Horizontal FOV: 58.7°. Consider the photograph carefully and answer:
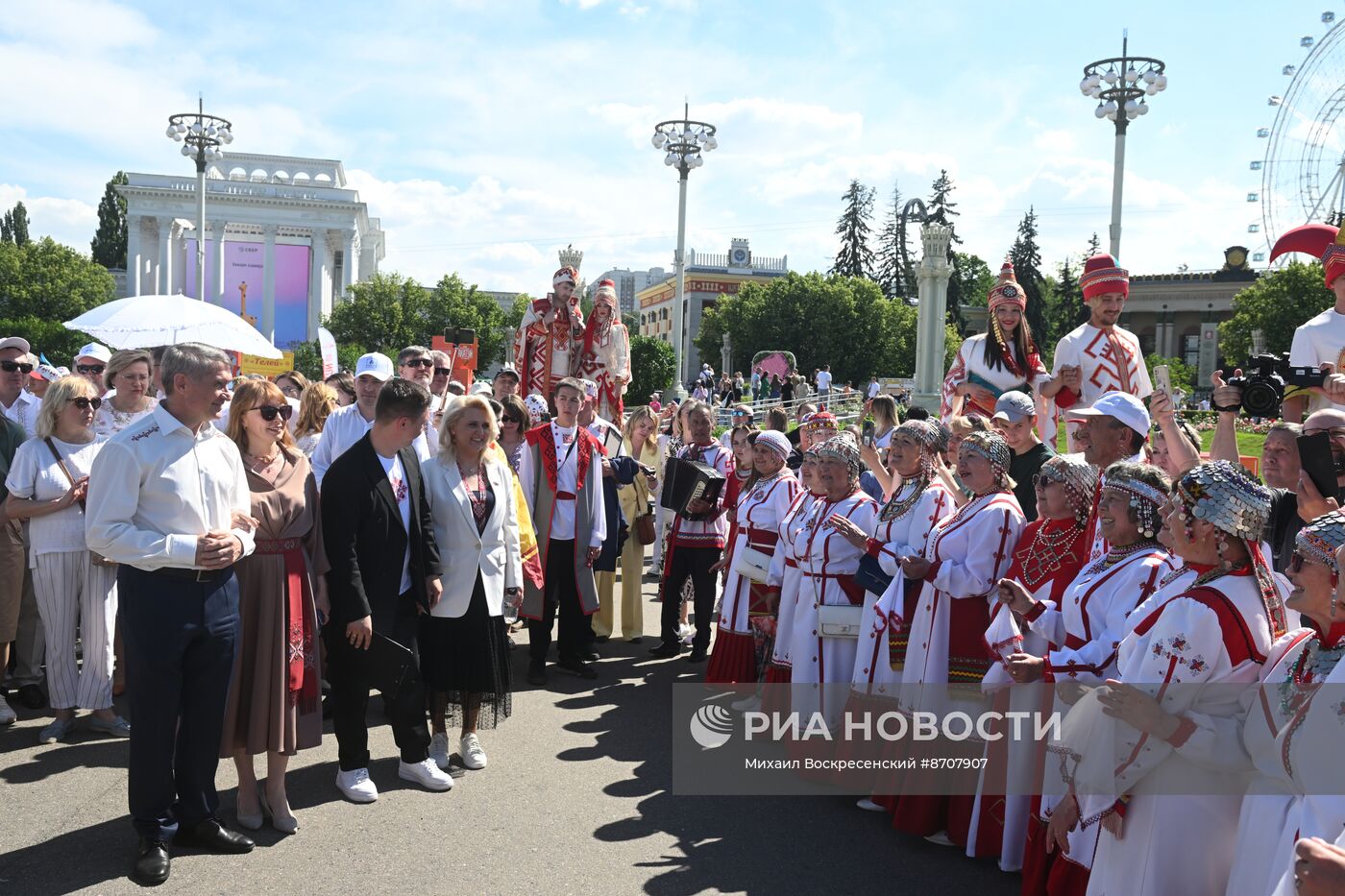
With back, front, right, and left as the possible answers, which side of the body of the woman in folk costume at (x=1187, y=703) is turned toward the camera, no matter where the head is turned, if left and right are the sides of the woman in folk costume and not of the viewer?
left

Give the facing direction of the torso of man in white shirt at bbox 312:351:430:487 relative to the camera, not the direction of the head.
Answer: toward the camera

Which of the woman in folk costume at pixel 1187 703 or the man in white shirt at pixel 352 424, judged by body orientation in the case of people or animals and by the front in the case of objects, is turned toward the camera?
the man in white shirt

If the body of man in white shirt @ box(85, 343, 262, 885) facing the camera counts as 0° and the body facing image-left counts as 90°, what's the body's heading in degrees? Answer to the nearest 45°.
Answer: approximately 315°

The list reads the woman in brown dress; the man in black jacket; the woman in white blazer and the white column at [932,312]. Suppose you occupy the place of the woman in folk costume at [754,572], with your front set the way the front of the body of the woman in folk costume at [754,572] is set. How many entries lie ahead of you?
3

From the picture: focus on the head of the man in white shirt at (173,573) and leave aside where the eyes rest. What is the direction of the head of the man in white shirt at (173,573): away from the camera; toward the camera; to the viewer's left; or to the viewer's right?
to the viewer's right

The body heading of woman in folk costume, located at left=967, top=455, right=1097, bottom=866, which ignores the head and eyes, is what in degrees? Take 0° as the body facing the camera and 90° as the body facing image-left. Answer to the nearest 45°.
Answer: approximately 45°

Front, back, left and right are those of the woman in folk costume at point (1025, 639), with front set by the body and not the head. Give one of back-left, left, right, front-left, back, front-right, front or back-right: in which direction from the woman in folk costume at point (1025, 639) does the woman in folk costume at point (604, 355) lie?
right

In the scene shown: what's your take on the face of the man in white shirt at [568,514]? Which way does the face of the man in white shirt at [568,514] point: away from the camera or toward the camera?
toward the camera

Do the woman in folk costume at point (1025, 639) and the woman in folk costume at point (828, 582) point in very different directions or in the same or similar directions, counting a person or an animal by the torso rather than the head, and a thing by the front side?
same or similar directions

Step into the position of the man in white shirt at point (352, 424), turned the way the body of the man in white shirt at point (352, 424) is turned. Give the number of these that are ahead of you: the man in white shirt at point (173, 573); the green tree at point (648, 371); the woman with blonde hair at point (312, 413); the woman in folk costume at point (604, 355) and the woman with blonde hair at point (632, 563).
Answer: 1

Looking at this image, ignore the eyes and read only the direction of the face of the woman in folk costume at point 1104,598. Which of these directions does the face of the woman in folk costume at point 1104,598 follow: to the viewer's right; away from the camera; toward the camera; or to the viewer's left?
to the viewer's left

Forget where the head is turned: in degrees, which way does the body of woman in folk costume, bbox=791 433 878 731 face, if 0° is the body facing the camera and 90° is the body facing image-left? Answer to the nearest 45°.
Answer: approximately 45°

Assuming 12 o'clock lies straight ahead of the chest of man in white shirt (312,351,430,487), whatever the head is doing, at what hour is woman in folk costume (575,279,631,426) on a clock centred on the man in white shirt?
The woman in folk costume is roughly at 7 o'clock from the man in white shirt.

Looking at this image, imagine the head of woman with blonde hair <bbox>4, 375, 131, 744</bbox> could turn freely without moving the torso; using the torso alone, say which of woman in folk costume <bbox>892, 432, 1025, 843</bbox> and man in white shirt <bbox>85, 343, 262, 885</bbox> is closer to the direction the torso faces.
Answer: the woman in folk costume

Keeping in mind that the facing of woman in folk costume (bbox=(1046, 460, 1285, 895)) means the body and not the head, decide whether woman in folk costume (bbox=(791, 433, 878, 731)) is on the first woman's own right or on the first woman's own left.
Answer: on the first woman's own right

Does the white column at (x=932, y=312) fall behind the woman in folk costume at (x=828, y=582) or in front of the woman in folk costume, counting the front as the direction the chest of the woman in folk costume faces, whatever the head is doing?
behind

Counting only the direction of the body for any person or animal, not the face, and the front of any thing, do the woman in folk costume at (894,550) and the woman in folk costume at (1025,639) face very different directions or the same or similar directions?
same or similar directions

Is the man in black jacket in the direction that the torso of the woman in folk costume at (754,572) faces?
yes

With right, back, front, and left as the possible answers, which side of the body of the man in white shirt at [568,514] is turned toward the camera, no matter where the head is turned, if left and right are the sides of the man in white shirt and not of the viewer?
front
